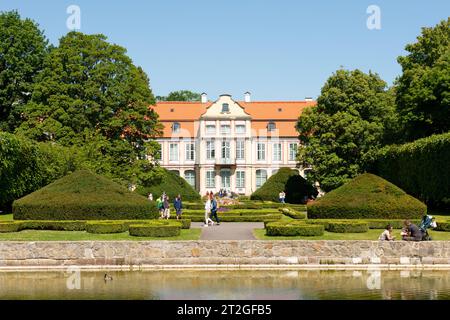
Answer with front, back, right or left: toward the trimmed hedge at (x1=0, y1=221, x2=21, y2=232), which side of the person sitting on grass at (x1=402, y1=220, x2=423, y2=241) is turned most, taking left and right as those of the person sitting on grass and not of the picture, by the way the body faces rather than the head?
front

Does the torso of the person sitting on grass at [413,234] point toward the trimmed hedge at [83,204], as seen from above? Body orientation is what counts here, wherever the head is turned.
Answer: yes

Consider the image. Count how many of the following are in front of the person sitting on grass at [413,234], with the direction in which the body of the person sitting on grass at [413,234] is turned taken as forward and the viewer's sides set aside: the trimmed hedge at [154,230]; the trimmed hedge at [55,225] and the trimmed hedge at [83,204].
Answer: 3

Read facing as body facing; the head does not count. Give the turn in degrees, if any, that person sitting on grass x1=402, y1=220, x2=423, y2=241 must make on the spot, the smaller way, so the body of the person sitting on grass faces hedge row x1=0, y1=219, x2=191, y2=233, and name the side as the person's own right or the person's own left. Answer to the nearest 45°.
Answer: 0° — they already face it

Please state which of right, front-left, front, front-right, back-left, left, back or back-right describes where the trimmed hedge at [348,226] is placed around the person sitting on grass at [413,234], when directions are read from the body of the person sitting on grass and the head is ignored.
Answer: front-right

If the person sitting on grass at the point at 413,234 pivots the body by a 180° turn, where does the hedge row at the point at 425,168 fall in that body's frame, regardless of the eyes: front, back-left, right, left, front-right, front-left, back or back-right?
left

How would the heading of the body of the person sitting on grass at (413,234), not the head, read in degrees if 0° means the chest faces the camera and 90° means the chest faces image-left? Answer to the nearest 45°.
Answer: approximately 90°

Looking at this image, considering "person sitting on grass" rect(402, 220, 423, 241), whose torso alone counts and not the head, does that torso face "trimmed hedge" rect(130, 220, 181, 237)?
yes

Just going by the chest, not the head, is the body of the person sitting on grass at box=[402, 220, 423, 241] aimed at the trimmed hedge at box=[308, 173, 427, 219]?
no

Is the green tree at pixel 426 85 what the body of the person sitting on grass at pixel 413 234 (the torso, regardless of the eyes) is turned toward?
no

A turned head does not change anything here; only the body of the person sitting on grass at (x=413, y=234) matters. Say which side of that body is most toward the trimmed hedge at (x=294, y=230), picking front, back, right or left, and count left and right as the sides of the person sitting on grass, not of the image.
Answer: front

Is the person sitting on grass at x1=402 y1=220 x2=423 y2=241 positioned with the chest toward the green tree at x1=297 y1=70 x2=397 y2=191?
no

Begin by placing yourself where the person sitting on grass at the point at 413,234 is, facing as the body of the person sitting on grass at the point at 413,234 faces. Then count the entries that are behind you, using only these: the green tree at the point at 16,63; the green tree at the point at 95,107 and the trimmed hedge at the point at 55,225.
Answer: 0
